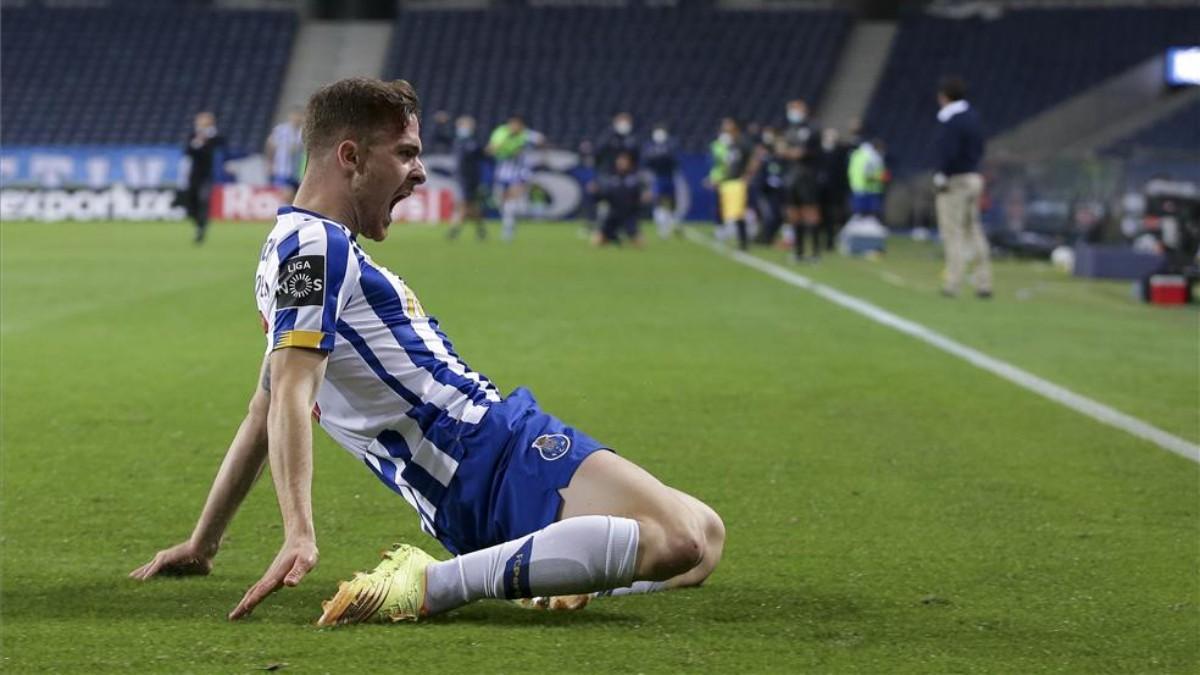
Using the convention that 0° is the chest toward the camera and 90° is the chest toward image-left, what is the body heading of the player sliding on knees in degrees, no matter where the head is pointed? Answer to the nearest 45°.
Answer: approximately 270°

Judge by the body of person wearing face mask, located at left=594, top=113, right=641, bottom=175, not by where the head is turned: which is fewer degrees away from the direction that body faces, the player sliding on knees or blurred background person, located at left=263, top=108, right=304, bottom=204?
the player sliding on knees

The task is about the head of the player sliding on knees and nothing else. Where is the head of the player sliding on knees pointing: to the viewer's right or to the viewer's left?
to the viewer's right

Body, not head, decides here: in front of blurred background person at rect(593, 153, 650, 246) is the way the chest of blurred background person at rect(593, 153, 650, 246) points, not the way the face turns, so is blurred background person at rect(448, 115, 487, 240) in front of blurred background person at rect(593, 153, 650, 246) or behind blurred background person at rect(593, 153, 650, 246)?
behind

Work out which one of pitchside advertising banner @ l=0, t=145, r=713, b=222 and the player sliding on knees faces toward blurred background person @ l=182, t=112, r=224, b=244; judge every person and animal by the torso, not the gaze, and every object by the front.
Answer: the pitchside advertising banner
